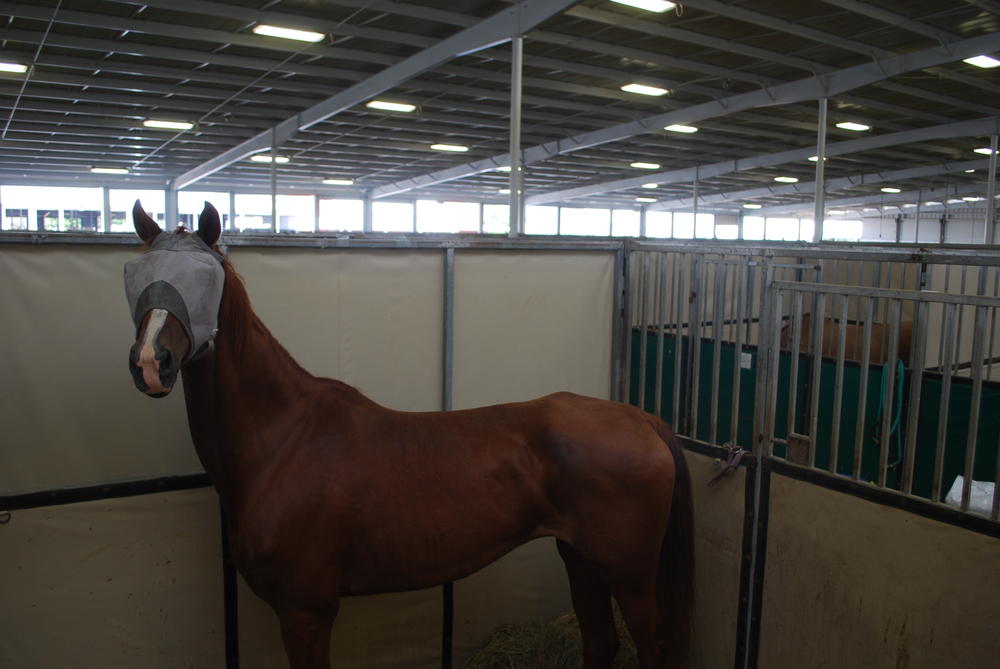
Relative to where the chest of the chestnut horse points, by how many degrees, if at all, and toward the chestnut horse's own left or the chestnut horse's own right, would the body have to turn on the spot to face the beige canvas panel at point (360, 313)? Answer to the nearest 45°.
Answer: approximately 90° to the chestnut horse's own right

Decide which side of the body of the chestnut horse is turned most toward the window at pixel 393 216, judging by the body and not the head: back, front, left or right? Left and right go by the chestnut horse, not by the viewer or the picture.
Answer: right

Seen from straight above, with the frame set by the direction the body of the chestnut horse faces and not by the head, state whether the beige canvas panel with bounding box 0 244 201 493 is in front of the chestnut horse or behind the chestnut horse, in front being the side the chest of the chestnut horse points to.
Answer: in front

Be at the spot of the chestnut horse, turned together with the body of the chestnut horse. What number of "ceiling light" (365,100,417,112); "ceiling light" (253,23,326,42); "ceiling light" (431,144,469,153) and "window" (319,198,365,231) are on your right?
4

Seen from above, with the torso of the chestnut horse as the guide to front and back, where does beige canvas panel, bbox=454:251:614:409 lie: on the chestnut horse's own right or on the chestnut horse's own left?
on the chestnut horse's own right

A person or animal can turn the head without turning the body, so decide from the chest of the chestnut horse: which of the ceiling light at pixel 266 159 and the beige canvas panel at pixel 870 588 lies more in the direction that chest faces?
the ceiling light

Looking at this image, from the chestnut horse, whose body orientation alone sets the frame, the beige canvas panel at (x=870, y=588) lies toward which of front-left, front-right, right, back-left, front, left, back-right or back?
back

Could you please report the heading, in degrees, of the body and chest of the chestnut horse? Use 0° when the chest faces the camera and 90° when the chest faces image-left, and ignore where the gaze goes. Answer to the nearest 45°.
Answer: approximately 90°

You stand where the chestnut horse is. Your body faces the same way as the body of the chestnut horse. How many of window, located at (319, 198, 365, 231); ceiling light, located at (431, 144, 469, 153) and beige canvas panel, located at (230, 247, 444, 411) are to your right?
3

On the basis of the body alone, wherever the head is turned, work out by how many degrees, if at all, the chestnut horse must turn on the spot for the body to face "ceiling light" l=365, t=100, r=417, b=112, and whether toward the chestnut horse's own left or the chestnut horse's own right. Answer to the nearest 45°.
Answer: approximately 90° to the chestnut horse's own right

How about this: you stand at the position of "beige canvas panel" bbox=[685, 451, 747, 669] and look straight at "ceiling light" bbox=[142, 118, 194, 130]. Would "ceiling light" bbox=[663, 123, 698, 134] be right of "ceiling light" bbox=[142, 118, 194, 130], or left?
right

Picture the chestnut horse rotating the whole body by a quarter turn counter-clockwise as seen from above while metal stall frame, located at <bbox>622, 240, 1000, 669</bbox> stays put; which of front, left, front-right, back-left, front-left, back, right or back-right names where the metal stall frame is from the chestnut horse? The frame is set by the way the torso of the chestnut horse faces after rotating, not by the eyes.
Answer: left

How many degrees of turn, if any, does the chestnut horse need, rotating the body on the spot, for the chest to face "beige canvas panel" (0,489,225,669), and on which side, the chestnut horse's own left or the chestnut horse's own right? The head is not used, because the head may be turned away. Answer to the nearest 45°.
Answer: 0° — it already faces it

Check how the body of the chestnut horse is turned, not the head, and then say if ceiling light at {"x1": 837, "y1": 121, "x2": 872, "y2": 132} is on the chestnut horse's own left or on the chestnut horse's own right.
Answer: on the chestnut horse's own right

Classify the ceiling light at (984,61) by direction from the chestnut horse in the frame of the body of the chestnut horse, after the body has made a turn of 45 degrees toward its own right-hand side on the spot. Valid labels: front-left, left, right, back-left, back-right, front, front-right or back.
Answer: right
